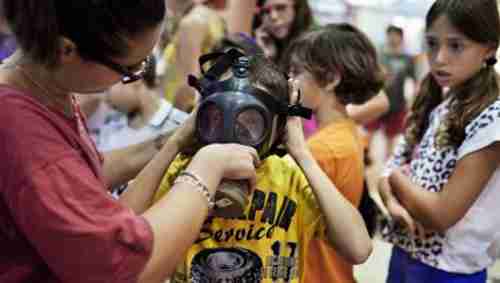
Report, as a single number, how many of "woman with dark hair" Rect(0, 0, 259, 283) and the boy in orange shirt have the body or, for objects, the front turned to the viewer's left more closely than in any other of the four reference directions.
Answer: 1

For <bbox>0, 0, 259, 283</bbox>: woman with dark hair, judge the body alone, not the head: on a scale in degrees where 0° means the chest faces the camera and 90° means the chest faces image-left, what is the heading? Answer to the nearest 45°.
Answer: approximately 270°

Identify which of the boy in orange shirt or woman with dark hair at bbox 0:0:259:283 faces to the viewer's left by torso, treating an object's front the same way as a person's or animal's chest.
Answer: the boy in orange shirt

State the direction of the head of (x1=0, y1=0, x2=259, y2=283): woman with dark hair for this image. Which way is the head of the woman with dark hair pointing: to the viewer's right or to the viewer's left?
to the viewer's right

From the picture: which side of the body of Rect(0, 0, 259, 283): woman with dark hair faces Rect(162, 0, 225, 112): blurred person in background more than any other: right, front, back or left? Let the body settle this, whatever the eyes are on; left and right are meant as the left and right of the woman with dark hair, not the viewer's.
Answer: left

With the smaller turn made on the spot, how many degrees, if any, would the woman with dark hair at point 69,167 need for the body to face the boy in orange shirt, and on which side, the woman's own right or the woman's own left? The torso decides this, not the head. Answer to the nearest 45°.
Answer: approximately 45° to the woman's own left

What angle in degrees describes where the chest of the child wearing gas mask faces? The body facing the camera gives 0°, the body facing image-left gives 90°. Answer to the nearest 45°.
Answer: approximately 45°

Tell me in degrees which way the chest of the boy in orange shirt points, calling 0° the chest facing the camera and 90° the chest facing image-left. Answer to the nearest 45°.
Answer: approximately 90°

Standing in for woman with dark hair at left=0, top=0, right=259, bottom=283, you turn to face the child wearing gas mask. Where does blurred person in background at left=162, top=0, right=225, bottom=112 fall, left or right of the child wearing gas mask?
left
